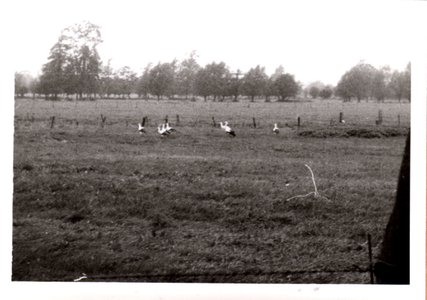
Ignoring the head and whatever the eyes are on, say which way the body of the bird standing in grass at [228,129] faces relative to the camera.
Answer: to the viewer's left
